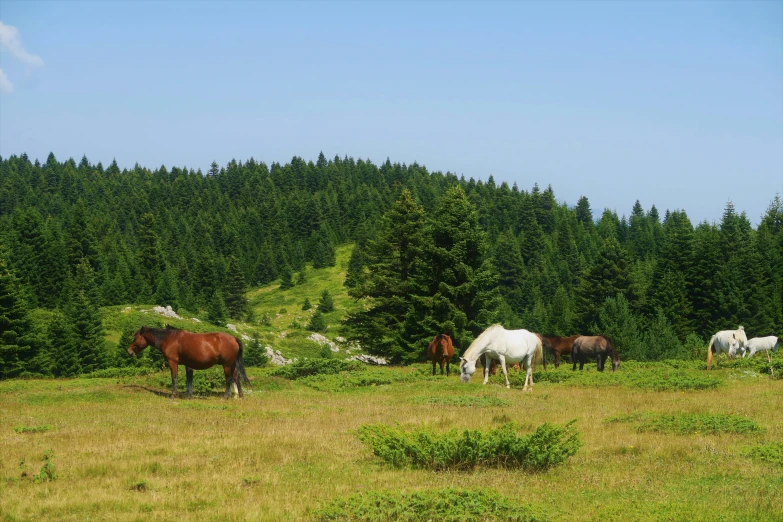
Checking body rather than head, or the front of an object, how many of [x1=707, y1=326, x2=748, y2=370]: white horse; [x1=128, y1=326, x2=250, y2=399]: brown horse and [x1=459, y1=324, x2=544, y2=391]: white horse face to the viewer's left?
2

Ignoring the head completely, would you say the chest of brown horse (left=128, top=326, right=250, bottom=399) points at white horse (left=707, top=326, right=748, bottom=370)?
no

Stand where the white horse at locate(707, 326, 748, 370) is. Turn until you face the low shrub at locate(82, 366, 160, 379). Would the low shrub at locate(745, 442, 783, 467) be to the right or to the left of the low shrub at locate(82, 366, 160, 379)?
left

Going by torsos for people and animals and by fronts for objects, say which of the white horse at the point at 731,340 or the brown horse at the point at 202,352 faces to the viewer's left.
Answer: the brown horse

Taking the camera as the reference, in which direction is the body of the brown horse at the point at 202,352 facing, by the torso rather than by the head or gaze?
to the viewer's left

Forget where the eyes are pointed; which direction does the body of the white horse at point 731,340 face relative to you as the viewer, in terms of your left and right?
facing to the right of the viewer

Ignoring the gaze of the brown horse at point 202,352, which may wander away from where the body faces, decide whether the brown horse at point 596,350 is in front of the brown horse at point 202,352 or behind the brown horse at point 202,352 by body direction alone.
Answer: behind

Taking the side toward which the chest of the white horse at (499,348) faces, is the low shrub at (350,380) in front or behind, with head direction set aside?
in front

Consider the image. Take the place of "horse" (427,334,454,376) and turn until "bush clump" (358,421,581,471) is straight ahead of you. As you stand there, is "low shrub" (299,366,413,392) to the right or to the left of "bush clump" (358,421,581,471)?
right

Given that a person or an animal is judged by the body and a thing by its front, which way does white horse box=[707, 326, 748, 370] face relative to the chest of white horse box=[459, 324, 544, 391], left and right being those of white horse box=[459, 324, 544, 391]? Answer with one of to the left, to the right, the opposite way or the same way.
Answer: the opposite way

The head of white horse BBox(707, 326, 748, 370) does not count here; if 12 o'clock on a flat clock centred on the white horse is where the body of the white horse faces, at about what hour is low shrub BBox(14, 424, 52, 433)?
The low shrub is roughly at 4 o'clock from the white horse.

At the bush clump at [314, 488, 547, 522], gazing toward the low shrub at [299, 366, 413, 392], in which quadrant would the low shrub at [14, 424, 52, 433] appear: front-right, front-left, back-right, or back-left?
front-left

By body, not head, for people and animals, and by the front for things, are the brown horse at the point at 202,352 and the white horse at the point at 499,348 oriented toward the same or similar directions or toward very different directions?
same or similar directions

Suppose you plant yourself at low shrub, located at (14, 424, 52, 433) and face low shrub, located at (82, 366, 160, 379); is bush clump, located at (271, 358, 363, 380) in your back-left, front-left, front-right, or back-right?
front-right

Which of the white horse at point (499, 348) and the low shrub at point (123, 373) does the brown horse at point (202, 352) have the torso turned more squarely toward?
the low shrub

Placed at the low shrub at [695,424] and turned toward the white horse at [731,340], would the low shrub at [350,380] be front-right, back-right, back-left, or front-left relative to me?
front-left

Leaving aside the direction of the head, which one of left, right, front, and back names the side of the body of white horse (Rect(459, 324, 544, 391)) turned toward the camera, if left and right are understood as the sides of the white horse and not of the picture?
left

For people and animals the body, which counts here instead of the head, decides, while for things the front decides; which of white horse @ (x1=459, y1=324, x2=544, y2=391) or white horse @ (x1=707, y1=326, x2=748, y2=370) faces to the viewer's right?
white horse @ (x1=707, y1=326, x2=748, y2=370)
